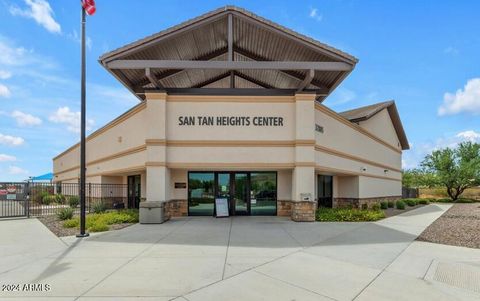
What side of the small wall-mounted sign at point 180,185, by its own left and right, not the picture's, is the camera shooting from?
front

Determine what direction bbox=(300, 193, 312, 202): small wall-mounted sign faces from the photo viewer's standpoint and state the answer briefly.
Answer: facing the viewer

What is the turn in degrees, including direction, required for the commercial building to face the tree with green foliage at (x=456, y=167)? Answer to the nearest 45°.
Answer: approximately 135° to its left

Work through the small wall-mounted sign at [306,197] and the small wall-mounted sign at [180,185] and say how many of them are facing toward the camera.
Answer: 2

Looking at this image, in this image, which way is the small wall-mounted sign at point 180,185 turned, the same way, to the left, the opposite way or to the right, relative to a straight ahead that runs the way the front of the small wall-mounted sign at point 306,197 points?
the same way

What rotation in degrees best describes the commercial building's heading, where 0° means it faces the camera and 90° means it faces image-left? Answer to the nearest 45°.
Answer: approximately 0°
